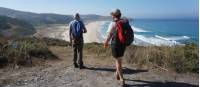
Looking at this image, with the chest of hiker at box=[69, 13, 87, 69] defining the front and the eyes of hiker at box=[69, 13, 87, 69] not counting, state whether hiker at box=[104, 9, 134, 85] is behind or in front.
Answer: behind

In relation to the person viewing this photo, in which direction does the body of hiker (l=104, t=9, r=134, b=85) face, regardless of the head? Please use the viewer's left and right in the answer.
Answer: facing away from the viewer and to the left of the viewer

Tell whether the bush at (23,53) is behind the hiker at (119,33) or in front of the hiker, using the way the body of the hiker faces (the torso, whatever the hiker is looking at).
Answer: in front

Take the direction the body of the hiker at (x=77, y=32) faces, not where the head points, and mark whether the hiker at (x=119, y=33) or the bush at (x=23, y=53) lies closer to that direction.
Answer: the bush

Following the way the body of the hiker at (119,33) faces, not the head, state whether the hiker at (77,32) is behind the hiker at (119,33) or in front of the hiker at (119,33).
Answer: in front

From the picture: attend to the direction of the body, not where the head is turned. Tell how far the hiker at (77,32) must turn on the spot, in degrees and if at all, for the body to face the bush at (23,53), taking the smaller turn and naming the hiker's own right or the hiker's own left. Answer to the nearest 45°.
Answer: approximately 45° to the hiker's own left

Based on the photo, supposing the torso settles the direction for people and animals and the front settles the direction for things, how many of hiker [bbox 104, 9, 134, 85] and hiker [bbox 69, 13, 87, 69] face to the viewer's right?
0

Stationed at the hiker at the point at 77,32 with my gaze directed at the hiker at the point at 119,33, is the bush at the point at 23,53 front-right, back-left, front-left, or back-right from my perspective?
back-right

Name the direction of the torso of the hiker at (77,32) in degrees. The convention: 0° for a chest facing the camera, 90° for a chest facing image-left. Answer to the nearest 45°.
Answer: approximately 180°
